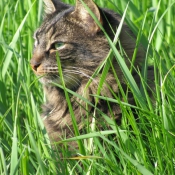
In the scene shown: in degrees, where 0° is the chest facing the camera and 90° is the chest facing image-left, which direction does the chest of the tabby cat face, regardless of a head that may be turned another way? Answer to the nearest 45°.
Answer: approximately 45°
